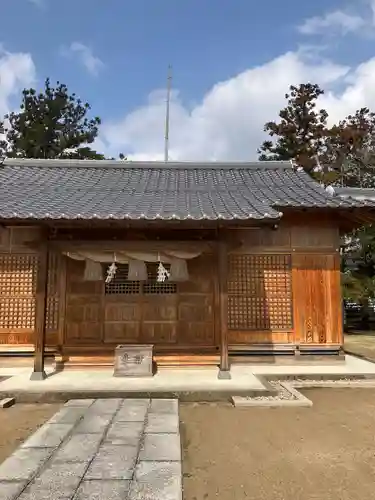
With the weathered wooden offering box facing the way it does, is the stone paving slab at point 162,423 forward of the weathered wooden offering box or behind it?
forward

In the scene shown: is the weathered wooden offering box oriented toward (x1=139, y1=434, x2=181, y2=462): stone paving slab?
yes

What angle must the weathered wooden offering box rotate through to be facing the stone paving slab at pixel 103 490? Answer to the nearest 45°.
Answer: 0° — it already faces it

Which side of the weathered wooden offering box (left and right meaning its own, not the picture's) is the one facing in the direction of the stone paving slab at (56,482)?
front

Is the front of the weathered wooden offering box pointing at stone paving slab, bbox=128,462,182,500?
yes

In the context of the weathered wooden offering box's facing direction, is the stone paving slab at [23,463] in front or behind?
in front

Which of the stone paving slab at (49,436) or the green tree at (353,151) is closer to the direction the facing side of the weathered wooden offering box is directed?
the stone paving slab

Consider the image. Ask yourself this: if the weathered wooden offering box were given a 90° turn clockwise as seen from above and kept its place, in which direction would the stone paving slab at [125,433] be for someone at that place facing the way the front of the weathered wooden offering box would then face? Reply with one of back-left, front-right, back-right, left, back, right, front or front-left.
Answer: left

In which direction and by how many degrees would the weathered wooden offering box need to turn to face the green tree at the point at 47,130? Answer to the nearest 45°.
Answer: approximately 180°

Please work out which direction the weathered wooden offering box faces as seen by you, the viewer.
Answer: facing the viewer

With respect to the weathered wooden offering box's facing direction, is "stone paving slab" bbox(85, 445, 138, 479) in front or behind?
in front

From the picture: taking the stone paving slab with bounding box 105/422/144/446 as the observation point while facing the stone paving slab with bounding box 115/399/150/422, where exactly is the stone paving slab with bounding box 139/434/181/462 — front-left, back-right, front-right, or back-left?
back-right
